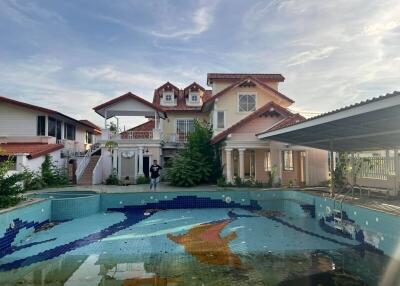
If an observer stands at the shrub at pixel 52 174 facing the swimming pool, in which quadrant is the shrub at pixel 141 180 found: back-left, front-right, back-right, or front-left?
front-left

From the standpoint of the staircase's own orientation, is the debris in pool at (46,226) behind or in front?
in front

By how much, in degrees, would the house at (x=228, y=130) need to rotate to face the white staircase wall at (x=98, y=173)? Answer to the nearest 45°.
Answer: approximately 90° to its right

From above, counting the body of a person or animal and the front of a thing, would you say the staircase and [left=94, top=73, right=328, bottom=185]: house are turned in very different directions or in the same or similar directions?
same or similar directions

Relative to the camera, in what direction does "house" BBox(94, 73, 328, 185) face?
facing the viewer

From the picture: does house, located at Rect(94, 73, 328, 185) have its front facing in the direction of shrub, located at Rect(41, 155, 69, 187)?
no

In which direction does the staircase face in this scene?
toward the camera

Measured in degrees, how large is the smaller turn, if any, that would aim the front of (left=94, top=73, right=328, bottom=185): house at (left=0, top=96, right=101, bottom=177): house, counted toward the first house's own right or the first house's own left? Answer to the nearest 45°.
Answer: approximately 90° to the first house's own right

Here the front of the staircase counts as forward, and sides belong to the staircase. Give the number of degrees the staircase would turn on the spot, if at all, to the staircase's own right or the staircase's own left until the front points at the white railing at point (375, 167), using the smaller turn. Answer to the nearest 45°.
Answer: approximately 45° to the staircase's own left

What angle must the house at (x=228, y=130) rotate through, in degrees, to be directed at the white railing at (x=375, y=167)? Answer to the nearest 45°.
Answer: approximately 45° to its left

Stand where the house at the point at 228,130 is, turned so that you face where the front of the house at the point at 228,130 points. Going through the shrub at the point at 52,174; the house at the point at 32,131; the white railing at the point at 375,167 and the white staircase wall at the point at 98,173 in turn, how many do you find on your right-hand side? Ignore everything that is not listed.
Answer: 3

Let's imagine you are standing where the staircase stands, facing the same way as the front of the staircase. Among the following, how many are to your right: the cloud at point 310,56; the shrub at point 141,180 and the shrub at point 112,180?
0

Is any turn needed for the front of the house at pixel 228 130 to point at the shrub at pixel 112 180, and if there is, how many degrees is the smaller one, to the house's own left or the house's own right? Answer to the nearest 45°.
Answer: approximately 90° to the house's own right

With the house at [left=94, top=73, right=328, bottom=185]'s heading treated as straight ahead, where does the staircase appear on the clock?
The staircase is roughly at 3 o'clock from the house.
